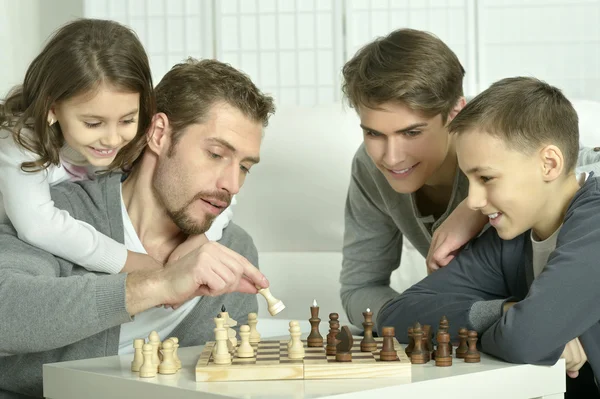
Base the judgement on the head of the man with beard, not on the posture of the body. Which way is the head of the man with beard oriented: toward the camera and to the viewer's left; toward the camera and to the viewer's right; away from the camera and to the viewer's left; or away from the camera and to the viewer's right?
toward the camera and to the viewer's right

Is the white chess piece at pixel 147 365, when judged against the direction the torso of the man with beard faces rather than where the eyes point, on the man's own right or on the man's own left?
on the man's own right

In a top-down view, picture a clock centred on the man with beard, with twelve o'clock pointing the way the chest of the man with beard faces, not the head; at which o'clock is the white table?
The white table is roughly at 1 o'clock from the man with beard.

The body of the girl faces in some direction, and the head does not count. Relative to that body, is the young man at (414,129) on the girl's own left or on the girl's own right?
on the girl's own left

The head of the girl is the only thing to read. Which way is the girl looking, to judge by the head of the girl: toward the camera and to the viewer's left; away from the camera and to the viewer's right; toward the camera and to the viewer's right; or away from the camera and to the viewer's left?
toward the camera and to the viewer's right

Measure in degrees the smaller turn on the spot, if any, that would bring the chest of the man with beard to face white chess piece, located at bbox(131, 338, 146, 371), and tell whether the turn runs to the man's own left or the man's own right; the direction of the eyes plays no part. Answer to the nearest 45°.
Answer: approximately 45° to the man's own right

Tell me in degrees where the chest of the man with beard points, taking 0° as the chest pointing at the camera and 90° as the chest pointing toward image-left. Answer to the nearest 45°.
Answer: approximately 315°
